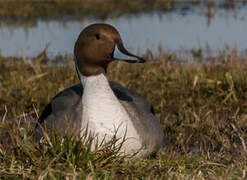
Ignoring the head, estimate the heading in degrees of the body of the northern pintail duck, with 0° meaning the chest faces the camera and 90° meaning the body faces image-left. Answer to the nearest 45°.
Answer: approximately 0°
